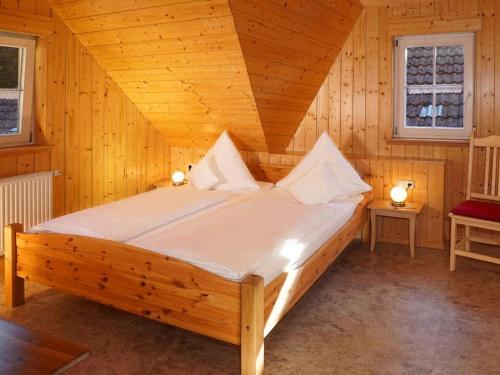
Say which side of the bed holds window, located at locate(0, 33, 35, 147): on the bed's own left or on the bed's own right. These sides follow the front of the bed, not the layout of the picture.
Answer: on the bed's own right

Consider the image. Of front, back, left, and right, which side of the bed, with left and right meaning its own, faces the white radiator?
right

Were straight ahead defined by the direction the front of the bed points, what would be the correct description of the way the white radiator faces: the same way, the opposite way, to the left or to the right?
to the left

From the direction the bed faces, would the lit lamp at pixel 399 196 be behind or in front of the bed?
behind

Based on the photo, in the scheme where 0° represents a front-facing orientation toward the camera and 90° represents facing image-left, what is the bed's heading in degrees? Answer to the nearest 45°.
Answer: approximately 45°

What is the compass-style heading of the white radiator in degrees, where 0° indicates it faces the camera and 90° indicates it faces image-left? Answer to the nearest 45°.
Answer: approximately 315°

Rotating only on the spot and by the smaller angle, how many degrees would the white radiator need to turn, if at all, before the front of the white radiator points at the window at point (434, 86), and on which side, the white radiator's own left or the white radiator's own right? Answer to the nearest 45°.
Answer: approximately 45° to the white radiator's own left
